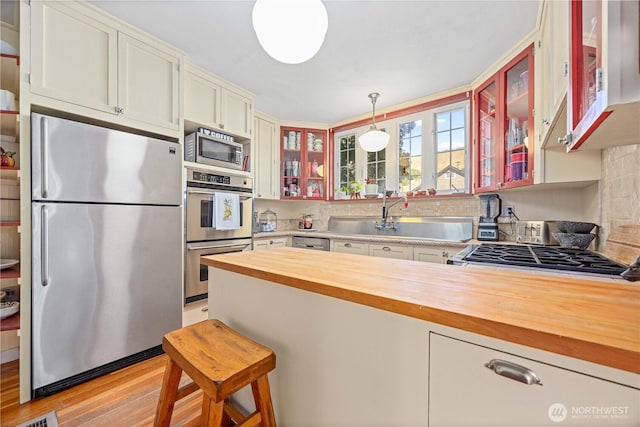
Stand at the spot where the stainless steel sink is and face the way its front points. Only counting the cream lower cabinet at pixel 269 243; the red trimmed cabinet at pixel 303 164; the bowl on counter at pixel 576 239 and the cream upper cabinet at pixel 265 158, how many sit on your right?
3

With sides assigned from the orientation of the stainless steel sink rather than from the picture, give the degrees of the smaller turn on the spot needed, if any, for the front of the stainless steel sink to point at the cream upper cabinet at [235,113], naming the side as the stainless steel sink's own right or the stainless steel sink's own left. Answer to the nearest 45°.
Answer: approximately 45° to the stainless steel sink's own right

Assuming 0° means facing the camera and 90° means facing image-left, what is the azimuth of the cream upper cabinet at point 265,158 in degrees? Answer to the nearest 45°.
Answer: approximately 315°

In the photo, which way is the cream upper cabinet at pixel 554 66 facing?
to the viewer's left

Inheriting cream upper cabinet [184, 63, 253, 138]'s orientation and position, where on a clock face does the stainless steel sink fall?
The stainless steel sink is roughly at 11 o'clock from the cream upper cabinet.

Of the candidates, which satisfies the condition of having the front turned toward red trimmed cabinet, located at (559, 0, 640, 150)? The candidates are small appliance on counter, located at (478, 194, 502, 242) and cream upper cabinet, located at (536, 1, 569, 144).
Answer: the small appliance on counter

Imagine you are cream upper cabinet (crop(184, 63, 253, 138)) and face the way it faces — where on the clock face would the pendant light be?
The pendant light is roughly at 11 o'clock from the cream upper cabinet.
